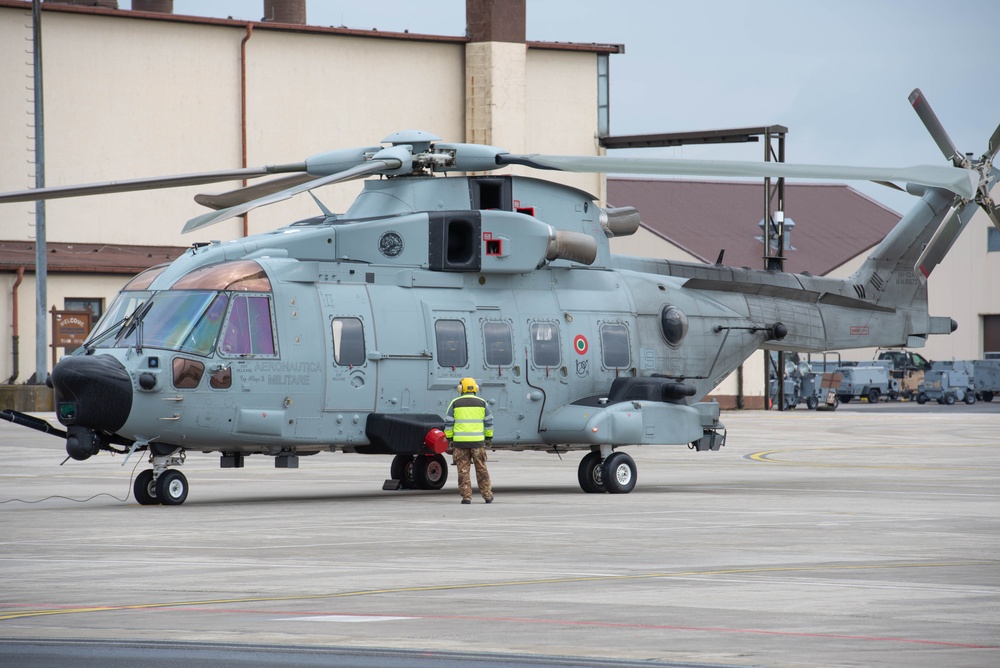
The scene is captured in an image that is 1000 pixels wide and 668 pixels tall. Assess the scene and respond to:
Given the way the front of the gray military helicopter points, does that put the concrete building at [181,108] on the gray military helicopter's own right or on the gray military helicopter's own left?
on the gray military helicopter's own right

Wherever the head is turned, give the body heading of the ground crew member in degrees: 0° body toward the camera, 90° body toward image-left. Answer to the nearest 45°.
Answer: approximately 180°

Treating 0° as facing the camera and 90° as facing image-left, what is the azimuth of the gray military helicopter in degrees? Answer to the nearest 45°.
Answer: approximately 45°
